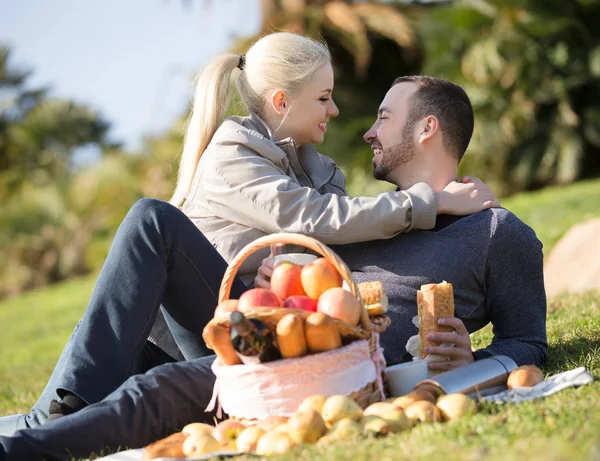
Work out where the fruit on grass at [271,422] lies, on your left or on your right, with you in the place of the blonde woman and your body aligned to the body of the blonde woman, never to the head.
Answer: on your right

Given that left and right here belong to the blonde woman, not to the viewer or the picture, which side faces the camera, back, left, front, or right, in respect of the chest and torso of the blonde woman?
right

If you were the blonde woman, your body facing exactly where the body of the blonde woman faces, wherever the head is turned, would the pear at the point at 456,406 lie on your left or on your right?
on your right

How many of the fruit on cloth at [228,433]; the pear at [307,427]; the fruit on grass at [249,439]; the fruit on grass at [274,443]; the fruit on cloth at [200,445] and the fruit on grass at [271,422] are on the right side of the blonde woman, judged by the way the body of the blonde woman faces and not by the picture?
6

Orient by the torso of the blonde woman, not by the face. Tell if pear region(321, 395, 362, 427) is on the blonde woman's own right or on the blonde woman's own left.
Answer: on the blonde woman's own right

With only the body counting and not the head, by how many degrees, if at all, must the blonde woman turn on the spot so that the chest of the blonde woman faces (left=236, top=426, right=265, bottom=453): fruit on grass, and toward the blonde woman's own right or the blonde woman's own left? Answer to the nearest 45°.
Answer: approximately 90° to the blonde woman's own right

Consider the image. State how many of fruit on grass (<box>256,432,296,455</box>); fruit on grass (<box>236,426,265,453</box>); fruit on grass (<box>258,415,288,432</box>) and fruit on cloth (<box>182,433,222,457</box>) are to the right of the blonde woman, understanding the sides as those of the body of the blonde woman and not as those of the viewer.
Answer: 4

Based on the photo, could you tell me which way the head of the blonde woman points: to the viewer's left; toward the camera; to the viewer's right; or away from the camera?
to the viewer's right

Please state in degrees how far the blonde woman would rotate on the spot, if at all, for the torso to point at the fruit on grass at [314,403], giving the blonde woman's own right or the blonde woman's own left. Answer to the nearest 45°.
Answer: approximately 90° to the blonde woman's own right

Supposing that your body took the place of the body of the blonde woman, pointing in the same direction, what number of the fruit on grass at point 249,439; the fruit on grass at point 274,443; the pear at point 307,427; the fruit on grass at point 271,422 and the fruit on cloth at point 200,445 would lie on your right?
5

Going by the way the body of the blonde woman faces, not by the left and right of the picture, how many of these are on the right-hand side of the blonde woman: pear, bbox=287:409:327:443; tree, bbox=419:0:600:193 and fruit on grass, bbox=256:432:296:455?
2

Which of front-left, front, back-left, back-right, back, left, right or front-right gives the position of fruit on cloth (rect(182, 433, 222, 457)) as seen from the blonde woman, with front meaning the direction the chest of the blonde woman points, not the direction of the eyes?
right

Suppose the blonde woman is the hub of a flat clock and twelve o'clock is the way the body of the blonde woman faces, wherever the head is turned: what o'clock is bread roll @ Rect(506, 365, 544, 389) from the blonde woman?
The bread roll is roughly at 1 o'clock from the blonde woman.

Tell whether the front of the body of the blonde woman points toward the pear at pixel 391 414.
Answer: no

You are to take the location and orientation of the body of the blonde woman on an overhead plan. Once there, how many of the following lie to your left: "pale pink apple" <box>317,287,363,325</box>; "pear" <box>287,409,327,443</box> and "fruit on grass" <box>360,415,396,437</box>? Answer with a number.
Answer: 0

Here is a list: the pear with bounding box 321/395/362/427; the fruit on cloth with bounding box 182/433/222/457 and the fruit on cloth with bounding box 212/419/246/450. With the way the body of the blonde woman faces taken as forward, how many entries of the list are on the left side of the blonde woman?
0

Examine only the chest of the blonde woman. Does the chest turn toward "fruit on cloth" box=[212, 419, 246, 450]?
no
